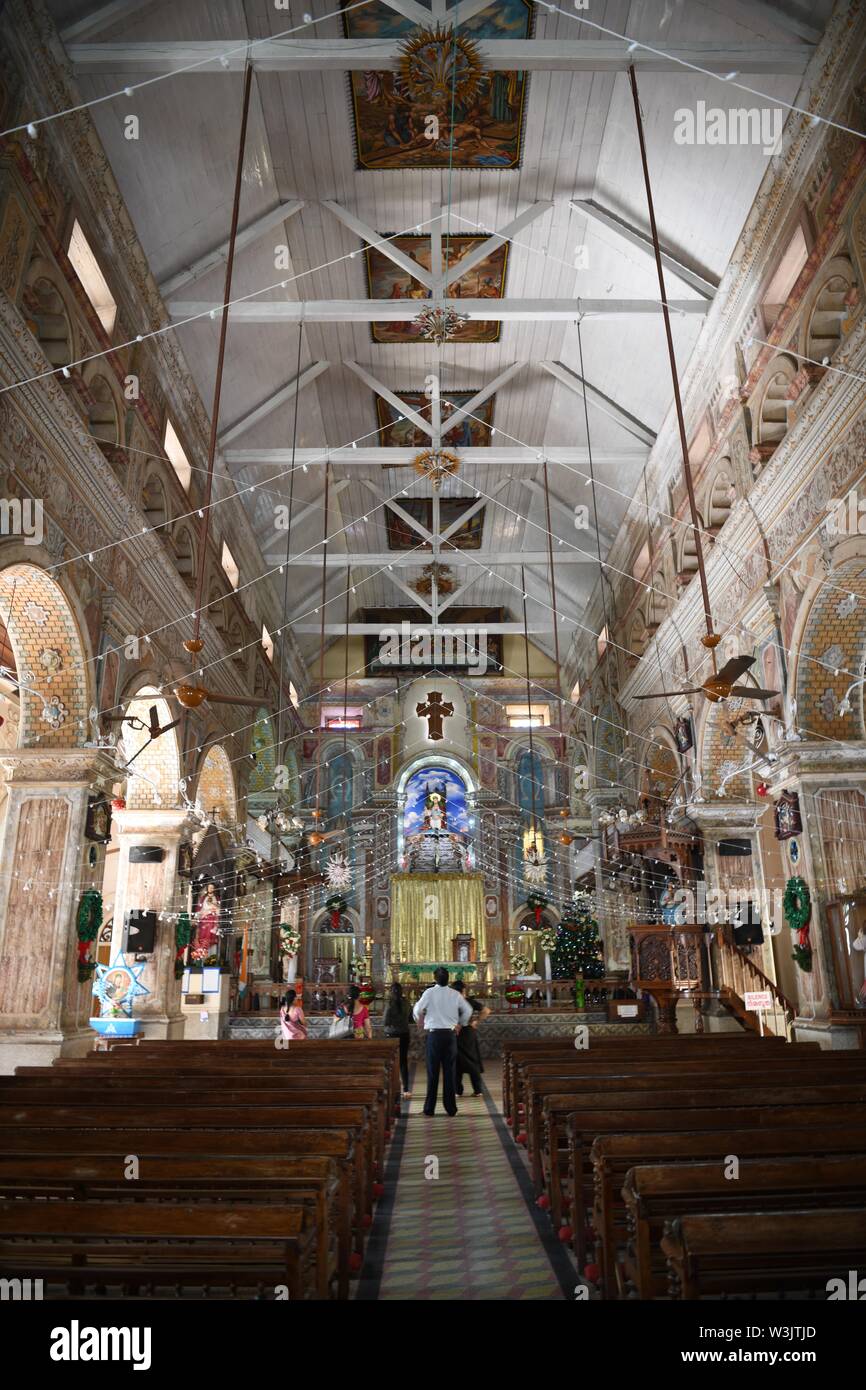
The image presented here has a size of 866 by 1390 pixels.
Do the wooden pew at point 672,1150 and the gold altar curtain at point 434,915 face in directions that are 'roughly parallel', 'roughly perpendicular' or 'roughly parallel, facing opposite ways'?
roughly parallel, facing opposite ways

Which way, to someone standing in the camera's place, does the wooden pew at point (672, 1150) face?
facing away from the viewer

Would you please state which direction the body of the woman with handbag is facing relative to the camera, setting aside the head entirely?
away from the camera

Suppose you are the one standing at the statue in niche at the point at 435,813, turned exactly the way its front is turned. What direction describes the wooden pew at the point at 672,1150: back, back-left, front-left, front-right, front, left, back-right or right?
front

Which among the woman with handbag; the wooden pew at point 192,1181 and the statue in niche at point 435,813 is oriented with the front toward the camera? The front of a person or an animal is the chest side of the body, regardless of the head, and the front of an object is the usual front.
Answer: the statue in niche

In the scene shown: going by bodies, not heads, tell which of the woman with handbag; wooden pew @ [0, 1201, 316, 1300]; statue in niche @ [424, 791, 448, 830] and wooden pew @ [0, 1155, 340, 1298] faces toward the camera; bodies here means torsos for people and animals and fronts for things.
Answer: the statue in niche

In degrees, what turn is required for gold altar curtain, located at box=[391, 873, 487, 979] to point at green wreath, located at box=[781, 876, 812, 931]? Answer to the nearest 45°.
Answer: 0° — it already faces it

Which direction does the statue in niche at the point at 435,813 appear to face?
toward the camera

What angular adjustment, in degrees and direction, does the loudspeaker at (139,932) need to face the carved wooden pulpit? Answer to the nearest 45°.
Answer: approximately 90° to its left

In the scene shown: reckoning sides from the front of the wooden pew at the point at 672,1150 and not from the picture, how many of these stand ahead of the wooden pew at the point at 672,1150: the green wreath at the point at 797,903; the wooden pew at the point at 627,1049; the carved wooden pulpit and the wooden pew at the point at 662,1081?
4

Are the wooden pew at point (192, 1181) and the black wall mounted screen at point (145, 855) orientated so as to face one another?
yes

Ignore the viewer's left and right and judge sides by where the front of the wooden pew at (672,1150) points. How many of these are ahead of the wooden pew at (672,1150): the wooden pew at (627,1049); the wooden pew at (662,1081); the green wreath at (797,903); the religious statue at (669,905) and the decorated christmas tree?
5

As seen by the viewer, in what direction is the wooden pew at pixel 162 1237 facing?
away from the camera

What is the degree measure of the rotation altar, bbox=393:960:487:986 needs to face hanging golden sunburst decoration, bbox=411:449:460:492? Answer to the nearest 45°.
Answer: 0° — it already faces it

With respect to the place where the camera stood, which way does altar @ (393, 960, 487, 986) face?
facing the viewer

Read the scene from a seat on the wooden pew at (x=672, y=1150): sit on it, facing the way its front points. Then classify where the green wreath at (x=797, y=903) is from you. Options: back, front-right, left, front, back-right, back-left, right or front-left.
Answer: front
